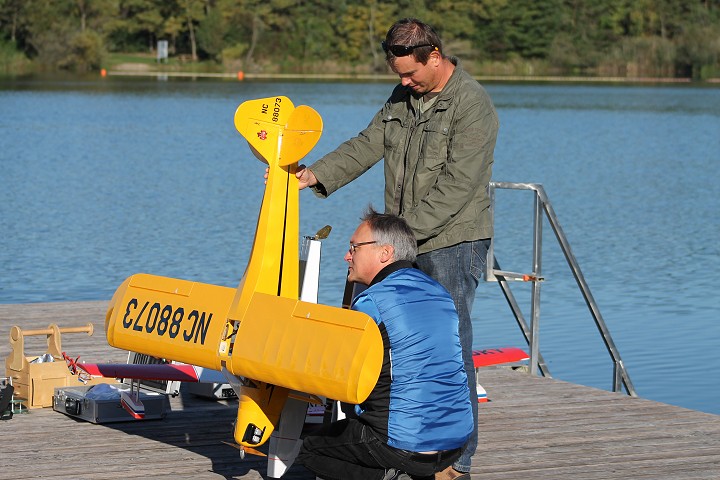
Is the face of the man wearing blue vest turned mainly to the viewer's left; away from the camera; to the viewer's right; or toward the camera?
to the viewer's left

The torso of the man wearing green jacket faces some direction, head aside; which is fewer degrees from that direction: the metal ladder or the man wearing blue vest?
the man wearing blue vest

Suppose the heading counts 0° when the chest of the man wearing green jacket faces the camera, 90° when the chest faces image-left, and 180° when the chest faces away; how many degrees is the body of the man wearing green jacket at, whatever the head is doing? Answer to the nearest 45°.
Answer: approximately 45°

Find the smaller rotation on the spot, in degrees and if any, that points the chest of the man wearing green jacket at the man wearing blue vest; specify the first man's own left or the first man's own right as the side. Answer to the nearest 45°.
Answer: approximately 45° to the first man's own left

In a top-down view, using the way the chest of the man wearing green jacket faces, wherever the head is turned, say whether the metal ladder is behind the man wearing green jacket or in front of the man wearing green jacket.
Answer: behind
